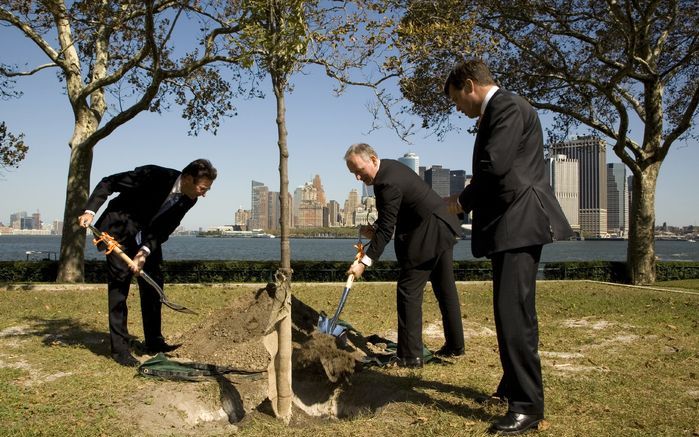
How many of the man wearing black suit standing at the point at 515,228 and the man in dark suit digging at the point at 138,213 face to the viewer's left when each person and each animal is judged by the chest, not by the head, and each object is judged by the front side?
1

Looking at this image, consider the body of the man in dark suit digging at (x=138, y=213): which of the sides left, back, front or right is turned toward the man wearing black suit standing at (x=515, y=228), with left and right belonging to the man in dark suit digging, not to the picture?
front

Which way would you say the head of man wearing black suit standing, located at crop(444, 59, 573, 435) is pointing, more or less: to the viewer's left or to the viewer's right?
to the viewer's left

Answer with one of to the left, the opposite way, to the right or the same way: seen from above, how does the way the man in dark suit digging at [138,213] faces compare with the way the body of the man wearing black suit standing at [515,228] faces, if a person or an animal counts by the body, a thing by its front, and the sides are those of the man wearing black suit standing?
the opposite way

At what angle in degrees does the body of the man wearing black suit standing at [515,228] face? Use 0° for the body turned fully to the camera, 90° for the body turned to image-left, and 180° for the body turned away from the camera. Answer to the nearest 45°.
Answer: approximately 90°

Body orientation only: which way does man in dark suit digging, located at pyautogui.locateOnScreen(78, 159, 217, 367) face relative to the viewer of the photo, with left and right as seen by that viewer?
facing the viewer and to the right of the viewer

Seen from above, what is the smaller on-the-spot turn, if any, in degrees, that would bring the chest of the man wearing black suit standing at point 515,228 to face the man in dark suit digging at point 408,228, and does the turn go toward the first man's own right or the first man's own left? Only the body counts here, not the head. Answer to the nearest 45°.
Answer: approximately 45° to the first man's own right

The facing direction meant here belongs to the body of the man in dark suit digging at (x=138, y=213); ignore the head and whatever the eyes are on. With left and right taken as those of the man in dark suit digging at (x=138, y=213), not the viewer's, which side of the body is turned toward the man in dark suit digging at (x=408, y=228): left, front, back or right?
front

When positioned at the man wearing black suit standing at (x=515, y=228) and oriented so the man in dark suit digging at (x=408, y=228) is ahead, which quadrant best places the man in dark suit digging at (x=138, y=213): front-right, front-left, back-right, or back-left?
front-left
